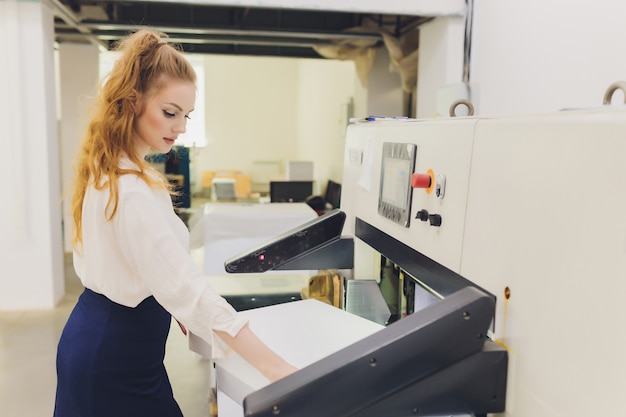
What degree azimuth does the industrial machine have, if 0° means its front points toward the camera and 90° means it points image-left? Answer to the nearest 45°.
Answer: approximately 45°

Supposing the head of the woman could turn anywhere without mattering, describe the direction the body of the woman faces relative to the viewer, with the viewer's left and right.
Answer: facing to the right of the viewer

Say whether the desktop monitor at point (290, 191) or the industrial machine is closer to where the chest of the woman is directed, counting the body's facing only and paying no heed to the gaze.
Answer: the industrial machine

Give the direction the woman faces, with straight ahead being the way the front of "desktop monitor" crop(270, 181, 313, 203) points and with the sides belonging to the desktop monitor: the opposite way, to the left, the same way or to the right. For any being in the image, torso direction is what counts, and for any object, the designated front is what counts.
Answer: to the left

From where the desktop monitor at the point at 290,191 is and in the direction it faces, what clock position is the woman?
The woman is roughly at 12 o'clock from the desktop monitor.

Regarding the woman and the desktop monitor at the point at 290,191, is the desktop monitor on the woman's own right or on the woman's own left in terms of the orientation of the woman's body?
on the woman's own left

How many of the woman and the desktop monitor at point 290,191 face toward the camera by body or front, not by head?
1

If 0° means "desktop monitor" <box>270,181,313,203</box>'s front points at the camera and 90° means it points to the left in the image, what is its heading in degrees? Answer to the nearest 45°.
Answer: approximately 0°

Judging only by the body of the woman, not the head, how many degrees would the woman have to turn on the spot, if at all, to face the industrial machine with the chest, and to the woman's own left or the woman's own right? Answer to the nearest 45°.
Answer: approximately 45° to the woman's own right

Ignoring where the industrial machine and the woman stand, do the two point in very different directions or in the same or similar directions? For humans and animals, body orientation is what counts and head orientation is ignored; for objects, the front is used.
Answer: very different directions
